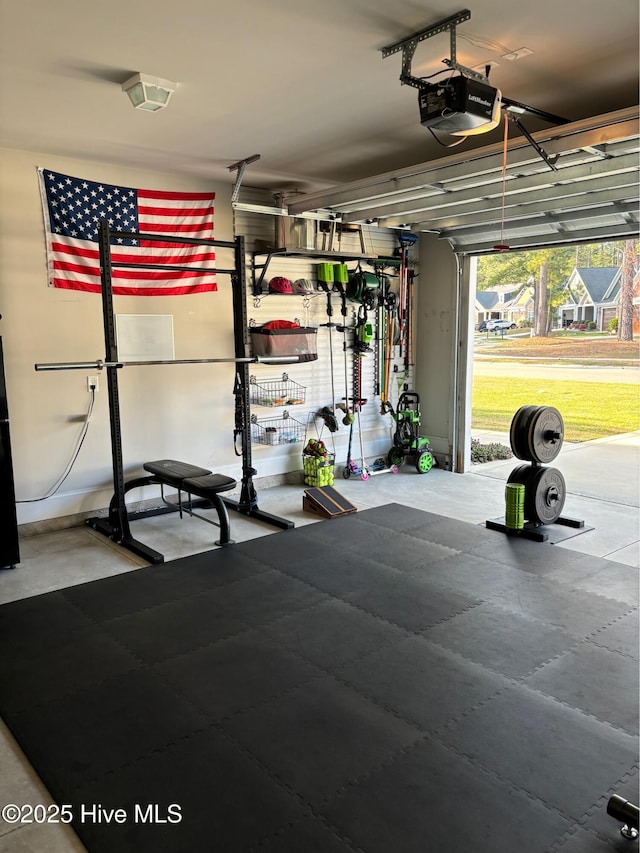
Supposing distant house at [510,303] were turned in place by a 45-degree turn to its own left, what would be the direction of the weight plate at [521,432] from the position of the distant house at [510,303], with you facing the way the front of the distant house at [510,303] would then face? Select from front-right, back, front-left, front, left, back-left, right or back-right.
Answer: front-right

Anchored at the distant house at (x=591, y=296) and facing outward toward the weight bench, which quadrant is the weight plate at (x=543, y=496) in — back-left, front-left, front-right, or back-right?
front-left

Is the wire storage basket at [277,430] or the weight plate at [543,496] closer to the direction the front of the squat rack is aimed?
the weight plate

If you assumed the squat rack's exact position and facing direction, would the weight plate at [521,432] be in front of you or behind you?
in front

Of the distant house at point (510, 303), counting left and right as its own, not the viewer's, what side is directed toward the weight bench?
front

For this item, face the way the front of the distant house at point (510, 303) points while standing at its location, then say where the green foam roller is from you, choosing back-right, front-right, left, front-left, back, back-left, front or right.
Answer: front

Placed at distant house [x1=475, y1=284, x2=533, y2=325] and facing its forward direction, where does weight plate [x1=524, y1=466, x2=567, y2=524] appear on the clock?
The weight plate is roughly at 12 o'clock from the distant house.

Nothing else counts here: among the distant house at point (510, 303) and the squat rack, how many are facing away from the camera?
0

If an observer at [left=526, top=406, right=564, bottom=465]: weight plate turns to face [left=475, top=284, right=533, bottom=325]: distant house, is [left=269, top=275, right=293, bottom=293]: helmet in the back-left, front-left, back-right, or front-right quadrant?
front-left

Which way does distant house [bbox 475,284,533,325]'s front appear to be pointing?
toward the camera

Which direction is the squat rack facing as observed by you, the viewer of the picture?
facing the viewer and to the right of the viewer
